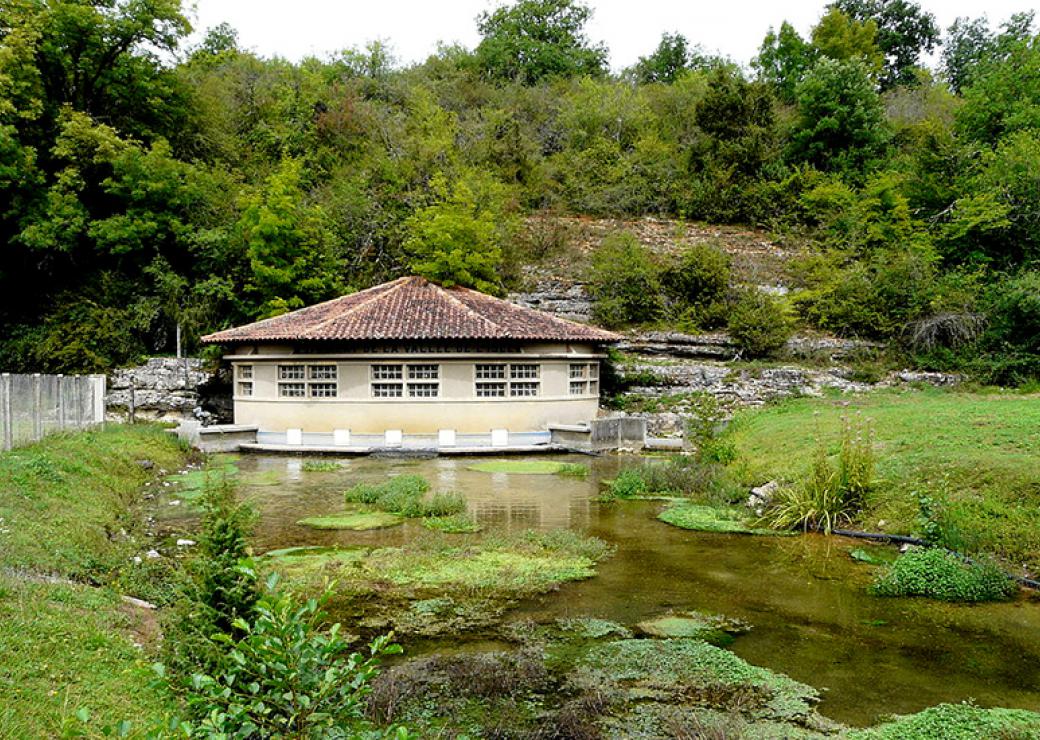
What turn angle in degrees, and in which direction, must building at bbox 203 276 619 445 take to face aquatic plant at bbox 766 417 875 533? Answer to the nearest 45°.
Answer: approximately 45° to its left

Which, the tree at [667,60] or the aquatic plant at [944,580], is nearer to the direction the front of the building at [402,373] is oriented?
the aquatic plant

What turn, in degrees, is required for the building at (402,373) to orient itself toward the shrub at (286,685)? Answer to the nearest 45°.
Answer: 0° — it already faces it

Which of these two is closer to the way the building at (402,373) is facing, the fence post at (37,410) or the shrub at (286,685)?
the shrub

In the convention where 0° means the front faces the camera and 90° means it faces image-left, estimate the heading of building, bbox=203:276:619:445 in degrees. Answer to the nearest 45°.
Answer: approximately 0°

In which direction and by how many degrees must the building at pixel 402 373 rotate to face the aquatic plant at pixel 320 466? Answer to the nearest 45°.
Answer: approximately 45° to its right

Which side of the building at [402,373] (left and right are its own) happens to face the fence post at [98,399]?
right

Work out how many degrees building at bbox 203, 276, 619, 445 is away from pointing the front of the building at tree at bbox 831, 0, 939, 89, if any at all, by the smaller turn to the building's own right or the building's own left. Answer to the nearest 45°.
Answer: approximately 135° to the building's own left

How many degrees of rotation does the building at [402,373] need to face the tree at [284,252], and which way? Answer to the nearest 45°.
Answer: approximately 135° to its right

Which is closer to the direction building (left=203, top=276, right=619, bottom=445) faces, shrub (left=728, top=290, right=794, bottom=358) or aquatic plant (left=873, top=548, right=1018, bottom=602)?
the aquatic plant

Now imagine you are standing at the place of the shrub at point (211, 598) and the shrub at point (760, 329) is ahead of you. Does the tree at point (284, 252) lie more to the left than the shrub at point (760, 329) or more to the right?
left

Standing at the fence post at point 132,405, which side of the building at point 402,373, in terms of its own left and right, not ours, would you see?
right

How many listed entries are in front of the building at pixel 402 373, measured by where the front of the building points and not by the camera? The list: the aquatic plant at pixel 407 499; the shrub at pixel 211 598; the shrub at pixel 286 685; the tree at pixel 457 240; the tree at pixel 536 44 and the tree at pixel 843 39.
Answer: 3

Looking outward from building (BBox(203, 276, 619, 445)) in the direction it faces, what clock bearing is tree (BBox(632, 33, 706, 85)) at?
The tree is roughly at 7 o'clock from the building.

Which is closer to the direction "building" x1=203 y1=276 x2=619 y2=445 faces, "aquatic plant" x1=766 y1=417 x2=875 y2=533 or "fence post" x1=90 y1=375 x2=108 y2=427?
the aquatic plant

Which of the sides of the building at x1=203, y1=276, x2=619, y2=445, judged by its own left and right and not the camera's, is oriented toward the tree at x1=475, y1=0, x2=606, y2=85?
back
